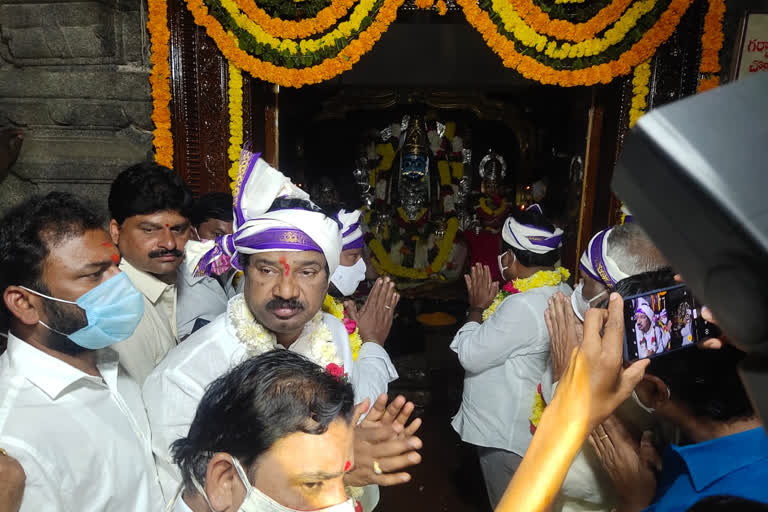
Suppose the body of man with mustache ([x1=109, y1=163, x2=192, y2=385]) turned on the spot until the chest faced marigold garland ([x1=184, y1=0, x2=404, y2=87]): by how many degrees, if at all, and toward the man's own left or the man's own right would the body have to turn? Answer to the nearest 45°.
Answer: approximately 90° to the man's own left

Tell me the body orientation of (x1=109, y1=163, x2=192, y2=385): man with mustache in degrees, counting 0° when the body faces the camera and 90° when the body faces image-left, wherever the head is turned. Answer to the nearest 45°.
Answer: approximately 315°

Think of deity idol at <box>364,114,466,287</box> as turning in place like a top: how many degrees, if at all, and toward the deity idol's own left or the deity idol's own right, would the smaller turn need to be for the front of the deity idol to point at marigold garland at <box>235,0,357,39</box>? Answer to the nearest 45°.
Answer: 0° — it already faces it

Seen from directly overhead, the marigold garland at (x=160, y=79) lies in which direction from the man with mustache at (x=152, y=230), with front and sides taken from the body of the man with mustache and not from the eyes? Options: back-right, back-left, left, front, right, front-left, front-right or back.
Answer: back-left

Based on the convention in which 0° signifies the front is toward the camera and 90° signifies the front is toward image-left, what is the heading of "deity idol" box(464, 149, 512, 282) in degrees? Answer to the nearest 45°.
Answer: approximately 0°

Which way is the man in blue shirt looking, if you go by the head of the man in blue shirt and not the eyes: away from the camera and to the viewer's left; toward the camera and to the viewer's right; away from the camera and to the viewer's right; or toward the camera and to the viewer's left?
away from the camera and to the viewer's left

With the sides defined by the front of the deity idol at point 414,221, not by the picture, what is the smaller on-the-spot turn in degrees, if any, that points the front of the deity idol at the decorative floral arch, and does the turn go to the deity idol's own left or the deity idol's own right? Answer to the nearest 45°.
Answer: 0° — it already faces it

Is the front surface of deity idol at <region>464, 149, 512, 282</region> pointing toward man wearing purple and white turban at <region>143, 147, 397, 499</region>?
yes

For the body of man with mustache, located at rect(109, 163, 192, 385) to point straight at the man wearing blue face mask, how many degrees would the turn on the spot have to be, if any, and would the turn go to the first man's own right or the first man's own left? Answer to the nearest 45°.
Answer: approximately 45° to the first man's own right

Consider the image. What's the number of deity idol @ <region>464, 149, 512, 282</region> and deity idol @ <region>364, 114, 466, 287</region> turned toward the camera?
2
